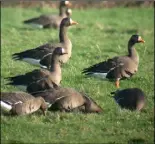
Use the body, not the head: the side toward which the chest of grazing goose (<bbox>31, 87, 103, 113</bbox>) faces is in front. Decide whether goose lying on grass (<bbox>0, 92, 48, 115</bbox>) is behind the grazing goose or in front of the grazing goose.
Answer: behind

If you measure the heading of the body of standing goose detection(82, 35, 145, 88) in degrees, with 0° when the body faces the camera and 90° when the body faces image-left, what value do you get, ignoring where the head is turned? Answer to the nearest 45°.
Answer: approximately 270°

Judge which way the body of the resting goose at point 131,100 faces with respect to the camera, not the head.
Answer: to the viewer's right

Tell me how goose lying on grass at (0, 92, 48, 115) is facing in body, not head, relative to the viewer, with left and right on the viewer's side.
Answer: facing to the right of the viewer

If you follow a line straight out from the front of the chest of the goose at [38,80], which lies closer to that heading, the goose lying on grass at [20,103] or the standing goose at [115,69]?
the standing goose

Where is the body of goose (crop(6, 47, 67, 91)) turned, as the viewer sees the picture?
to the viewer's right

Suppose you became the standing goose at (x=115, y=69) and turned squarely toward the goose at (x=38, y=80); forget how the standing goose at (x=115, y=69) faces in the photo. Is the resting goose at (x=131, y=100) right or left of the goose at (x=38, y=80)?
left

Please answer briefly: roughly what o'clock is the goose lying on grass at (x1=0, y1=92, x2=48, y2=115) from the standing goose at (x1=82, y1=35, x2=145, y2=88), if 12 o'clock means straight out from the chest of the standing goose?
The goose lying on grass is roughly at 4 o'clock from the standing goose.

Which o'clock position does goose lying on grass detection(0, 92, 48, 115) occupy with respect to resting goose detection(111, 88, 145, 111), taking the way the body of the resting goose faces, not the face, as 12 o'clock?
The goose lying on grass is roughly at 5 o'clock from the resting goose.

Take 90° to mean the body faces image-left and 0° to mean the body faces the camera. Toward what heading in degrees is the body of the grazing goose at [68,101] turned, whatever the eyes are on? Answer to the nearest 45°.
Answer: approximately 270°
